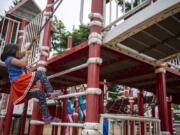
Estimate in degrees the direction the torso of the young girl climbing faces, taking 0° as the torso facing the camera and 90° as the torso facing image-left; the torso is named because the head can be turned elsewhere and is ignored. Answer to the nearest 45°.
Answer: approximately 270°

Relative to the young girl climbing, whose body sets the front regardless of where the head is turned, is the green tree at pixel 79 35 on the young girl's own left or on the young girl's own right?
on the young girl's own left
